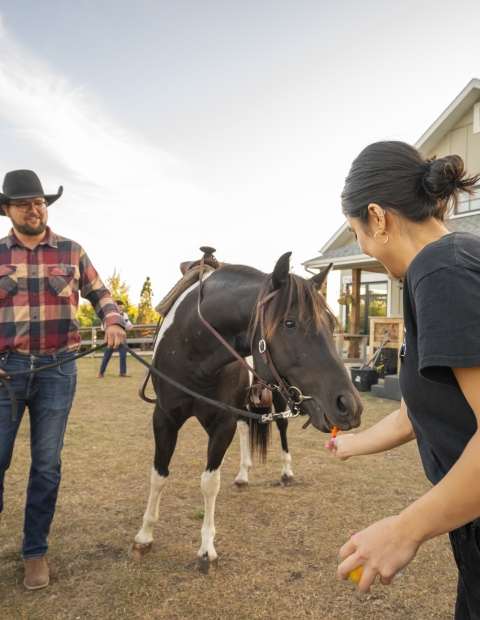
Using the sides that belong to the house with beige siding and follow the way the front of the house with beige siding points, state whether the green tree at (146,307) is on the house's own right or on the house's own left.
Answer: on the house's own right

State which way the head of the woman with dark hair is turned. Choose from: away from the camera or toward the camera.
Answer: away from the camera

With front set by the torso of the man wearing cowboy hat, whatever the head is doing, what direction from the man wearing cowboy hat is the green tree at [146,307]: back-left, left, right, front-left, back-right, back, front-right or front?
back

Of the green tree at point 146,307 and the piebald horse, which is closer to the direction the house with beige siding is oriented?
the piebald horse

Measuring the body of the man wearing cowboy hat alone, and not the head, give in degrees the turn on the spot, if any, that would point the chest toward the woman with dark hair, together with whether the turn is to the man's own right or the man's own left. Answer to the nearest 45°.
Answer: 0° — they already face them

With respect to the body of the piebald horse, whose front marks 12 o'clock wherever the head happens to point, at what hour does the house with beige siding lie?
The house with beige siding is roughly at 7 o'clock from the piebald horse.

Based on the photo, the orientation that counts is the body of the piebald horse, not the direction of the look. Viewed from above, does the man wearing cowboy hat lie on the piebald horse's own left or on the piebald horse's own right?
on the piebald horse's own right

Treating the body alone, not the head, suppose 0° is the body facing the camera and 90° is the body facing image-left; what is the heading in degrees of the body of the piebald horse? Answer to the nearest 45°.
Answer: approximately 0°

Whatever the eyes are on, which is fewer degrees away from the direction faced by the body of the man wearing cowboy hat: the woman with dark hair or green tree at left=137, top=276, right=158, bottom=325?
the woman with dark hair
